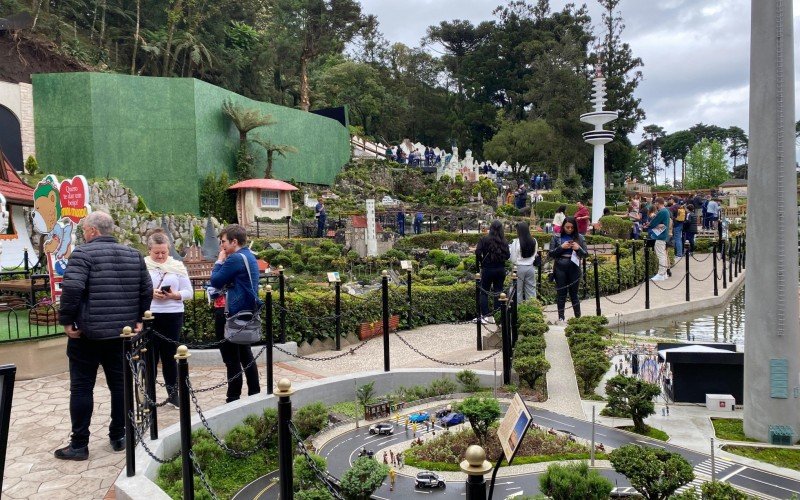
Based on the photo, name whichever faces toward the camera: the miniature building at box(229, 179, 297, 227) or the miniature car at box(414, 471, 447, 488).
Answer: the miniature building

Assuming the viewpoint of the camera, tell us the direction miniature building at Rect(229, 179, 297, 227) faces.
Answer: facing the viewer

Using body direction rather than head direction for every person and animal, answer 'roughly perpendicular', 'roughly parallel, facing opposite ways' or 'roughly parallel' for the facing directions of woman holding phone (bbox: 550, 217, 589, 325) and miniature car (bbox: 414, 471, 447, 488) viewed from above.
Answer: roughly perpendicular

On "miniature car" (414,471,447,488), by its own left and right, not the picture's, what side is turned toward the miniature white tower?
left

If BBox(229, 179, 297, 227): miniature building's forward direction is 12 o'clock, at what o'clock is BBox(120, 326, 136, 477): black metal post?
The black metal post is roughly at 12 o'clock from the miniature building.

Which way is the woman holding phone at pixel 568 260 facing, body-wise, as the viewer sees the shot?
toward the camera

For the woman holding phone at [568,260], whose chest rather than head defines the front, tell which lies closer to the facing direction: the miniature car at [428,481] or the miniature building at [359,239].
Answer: the miniature car

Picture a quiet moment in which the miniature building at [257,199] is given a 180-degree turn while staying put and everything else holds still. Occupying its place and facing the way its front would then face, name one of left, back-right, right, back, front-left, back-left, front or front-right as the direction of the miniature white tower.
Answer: right

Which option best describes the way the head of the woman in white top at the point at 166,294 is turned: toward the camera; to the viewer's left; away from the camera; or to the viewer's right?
toward the camera

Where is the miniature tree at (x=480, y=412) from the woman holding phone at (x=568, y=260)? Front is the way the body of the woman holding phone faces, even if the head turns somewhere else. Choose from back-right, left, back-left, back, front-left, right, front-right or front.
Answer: front

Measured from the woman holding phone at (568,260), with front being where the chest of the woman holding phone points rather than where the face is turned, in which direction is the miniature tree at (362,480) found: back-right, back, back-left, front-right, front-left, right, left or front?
front

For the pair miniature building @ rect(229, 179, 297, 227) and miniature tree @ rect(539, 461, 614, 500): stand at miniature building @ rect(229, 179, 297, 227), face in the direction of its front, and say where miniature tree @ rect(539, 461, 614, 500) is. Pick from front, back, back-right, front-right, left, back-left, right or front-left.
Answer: front

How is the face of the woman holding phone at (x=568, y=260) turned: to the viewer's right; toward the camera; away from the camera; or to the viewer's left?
toward the camera

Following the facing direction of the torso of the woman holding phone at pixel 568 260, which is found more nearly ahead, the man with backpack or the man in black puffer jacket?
the man in black puffer jacket

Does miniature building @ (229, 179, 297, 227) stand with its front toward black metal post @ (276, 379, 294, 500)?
yes

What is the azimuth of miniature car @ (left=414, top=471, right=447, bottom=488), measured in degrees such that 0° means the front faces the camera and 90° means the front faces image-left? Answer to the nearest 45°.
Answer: approximately 270°

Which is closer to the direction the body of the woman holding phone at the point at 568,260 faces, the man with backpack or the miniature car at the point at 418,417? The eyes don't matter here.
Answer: the miniature car

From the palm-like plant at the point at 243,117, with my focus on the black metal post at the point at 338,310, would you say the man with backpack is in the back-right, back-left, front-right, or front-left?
front-left

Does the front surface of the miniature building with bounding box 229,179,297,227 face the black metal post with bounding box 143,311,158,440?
yes

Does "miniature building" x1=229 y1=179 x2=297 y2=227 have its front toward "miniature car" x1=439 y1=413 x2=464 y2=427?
yes
